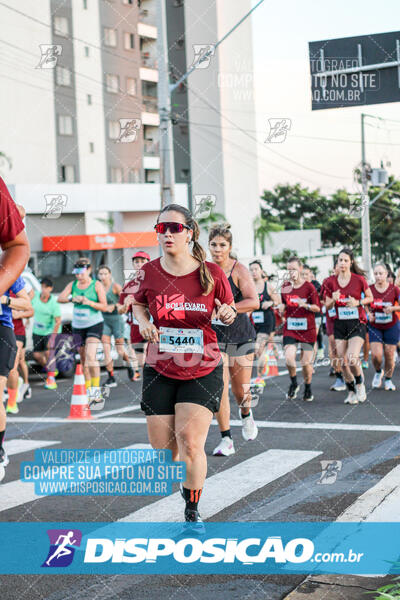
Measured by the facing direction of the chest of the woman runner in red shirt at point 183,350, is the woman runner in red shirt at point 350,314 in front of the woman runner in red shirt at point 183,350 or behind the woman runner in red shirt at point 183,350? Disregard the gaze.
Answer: behind

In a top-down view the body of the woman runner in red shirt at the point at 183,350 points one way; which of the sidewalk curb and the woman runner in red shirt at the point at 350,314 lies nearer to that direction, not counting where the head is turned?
the sidewalk curb

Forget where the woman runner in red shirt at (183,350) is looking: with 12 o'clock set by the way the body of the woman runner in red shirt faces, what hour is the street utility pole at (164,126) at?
The street utility pole is roughly at 6 o'clock from the woman runner in red shirt.

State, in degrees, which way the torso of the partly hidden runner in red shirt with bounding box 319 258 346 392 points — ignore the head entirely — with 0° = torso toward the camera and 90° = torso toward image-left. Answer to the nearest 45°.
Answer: approximately 0°

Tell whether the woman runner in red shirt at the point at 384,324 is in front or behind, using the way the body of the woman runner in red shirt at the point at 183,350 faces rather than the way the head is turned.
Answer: behind

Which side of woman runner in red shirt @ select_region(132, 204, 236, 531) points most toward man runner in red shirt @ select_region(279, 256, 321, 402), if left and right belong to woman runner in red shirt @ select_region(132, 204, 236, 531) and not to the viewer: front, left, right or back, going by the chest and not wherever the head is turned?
back

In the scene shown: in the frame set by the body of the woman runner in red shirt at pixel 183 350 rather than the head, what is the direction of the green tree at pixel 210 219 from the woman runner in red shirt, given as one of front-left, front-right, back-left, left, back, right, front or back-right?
back

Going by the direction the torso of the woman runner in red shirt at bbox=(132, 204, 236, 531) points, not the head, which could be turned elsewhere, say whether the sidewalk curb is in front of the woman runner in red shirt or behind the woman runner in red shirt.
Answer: in front

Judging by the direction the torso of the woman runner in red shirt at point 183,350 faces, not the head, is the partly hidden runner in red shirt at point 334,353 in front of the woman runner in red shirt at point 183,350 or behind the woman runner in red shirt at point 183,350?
behind

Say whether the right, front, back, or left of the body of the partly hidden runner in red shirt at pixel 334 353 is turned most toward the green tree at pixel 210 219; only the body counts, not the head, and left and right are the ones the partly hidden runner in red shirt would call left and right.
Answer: back

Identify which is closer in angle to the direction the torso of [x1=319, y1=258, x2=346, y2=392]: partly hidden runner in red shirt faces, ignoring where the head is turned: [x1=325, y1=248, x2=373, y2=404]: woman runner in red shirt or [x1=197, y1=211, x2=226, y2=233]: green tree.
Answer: the woman runner in red shirt

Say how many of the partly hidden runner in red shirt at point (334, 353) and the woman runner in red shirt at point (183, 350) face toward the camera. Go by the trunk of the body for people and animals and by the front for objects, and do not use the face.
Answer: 2
